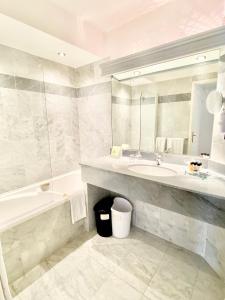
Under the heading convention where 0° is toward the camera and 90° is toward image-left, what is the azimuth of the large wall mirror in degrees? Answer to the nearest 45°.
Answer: approximately 45°

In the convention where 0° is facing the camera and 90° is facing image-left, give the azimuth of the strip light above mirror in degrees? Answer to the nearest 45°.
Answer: approximately 45°
